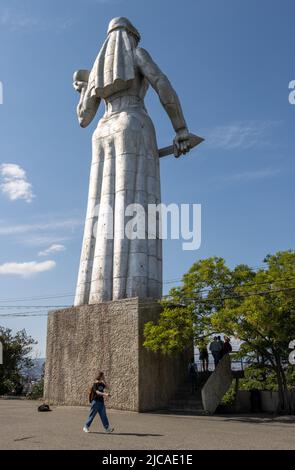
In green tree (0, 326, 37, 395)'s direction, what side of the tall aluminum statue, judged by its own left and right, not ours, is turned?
left

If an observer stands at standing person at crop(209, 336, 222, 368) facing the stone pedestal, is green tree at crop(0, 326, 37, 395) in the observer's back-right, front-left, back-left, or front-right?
front-right

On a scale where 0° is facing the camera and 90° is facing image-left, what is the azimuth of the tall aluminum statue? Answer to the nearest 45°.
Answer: approximately 225°
